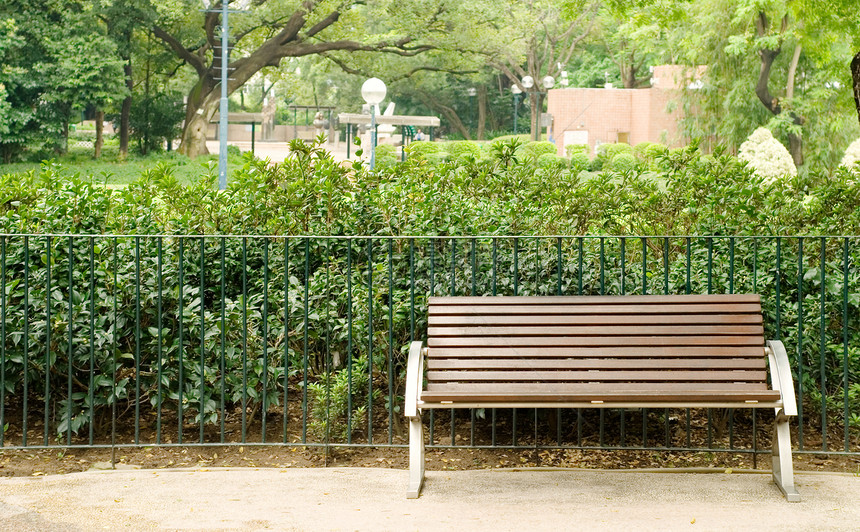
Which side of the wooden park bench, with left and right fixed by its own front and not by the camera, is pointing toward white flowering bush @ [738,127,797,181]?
back

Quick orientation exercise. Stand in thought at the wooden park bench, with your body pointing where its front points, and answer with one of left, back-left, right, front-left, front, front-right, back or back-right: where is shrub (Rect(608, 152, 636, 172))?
back

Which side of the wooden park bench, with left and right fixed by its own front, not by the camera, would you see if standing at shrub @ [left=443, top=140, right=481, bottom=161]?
back

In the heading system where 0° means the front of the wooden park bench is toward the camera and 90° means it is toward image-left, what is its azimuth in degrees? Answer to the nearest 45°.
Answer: approximately 0°

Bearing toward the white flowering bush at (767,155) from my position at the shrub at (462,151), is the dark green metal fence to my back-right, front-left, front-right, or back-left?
back-right

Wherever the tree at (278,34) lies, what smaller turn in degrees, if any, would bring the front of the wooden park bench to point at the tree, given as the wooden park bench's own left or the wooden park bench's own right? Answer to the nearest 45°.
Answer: approximately 180°
